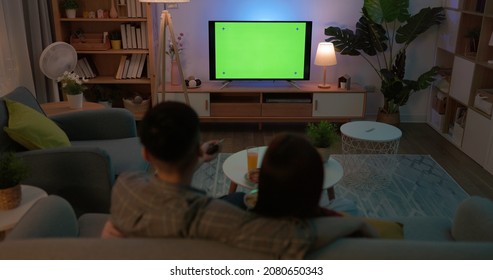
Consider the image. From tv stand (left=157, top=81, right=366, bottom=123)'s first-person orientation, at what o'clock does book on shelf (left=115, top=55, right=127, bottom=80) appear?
The book on shelf is roughly at 3 o'clock from the tv stand.

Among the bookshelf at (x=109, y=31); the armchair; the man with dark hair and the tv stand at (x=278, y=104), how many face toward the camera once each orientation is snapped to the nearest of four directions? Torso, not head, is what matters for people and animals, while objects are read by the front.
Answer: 2

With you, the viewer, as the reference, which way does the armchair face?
facing to the right of the viewer

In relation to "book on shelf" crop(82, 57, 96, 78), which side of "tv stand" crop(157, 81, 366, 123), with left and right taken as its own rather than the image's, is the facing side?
right

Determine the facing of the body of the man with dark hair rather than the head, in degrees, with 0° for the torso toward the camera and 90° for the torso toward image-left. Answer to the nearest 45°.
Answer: approximately 180°

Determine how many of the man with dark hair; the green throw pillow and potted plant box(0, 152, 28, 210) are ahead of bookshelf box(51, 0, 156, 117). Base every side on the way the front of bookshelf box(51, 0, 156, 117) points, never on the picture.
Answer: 3

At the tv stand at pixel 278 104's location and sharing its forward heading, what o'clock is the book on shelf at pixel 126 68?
The book on shelf is roughly at 3 o'clock from the tv stand.

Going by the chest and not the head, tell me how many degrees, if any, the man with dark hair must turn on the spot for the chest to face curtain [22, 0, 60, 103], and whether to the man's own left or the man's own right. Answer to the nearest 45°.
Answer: approximately 45° to the man's own left

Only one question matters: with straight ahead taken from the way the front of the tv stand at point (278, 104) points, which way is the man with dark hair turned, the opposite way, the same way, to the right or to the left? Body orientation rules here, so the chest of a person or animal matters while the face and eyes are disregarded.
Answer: the opposite way

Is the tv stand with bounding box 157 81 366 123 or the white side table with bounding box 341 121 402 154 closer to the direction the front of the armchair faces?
the white side table

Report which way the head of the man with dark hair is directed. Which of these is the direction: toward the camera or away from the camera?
away from the camera

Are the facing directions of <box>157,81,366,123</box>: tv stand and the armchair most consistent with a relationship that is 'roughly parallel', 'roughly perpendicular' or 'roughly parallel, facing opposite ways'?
roughly perpendicular

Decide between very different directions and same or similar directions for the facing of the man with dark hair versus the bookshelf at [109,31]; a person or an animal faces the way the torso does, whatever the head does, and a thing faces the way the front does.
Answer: very different directions

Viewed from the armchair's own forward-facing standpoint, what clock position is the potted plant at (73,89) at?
The potted plant is roughly at 9 o'clock from the armchair.
